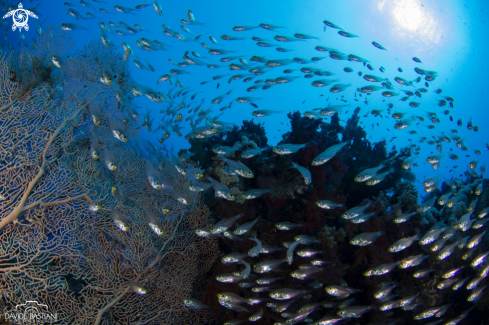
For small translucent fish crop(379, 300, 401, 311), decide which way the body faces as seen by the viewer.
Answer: to the viewer's left

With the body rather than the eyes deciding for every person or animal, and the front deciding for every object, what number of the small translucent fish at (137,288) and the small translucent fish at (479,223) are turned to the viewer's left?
1

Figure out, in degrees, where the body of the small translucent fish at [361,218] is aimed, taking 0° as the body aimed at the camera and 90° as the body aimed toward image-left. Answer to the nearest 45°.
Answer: approximately 90°

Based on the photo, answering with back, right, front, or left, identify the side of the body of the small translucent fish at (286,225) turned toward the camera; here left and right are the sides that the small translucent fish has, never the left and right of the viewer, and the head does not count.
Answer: left

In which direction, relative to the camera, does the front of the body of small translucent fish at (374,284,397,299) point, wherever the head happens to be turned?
to the viewer's left

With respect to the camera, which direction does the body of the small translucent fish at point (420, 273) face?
to the viewer's left

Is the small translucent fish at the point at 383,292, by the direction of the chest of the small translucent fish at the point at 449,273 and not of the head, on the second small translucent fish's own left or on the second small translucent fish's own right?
on the second small translucent fish's own left
